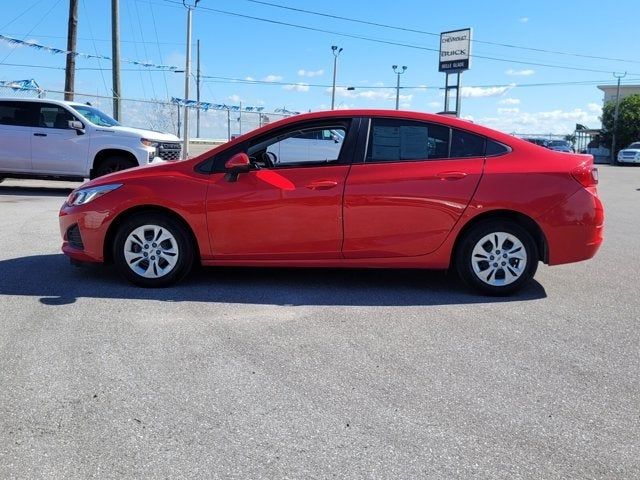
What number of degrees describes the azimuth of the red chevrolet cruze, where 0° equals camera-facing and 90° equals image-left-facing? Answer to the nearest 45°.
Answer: approximately 90°

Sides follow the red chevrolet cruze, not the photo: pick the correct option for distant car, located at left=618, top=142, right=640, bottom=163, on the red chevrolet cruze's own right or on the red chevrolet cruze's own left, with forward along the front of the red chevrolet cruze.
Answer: on the red chevrolet cruze's own right

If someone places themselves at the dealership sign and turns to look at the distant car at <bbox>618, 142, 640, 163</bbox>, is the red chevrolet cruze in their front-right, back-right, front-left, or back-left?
back-right

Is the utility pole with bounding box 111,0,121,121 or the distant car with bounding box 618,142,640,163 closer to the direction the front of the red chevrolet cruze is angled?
the utility pole

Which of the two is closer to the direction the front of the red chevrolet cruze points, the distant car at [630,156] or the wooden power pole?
the wooden power pole

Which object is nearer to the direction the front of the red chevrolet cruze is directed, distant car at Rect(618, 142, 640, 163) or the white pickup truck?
the white pickup truck

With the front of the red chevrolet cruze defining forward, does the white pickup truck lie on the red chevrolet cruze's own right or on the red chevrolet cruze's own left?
on the red chevrolet cruze's own right

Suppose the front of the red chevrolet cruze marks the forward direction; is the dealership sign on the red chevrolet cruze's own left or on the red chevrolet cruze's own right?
on the red chevrolet cruze's own right
